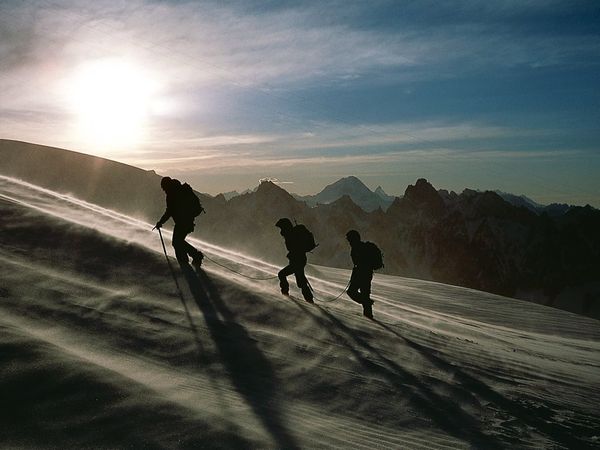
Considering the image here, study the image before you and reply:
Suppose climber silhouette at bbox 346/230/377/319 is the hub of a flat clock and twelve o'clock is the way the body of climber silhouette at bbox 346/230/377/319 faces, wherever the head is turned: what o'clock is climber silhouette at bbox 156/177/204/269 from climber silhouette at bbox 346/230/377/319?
climber silhouette at bbox 156/177/204/269 is roughly at 11 o'clock from climber silhouette at bbox 346/230/377/319.

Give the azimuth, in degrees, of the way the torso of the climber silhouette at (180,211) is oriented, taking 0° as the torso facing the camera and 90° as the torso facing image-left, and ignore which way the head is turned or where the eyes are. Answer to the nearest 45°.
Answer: approximately 90°

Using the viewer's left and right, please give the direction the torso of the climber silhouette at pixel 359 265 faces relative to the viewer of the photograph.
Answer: facing to the left of the viewer

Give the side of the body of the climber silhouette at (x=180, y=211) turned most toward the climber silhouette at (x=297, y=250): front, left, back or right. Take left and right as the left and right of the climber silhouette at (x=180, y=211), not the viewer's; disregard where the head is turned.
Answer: back

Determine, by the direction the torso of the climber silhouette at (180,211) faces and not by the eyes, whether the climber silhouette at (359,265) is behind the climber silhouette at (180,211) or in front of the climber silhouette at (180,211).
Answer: behind

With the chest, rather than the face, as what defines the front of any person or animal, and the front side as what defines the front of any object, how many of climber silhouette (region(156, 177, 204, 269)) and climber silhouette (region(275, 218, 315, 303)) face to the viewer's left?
2

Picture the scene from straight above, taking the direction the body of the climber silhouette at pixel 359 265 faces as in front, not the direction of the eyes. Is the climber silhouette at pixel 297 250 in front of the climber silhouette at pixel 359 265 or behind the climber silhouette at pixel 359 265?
in front

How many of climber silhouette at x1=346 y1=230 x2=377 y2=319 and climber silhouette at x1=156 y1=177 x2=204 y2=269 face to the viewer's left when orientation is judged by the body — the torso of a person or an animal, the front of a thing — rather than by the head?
2

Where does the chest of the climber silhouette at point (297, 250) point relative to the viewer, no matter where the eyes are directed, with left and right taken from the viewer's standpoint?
facing to the left of the viewer
